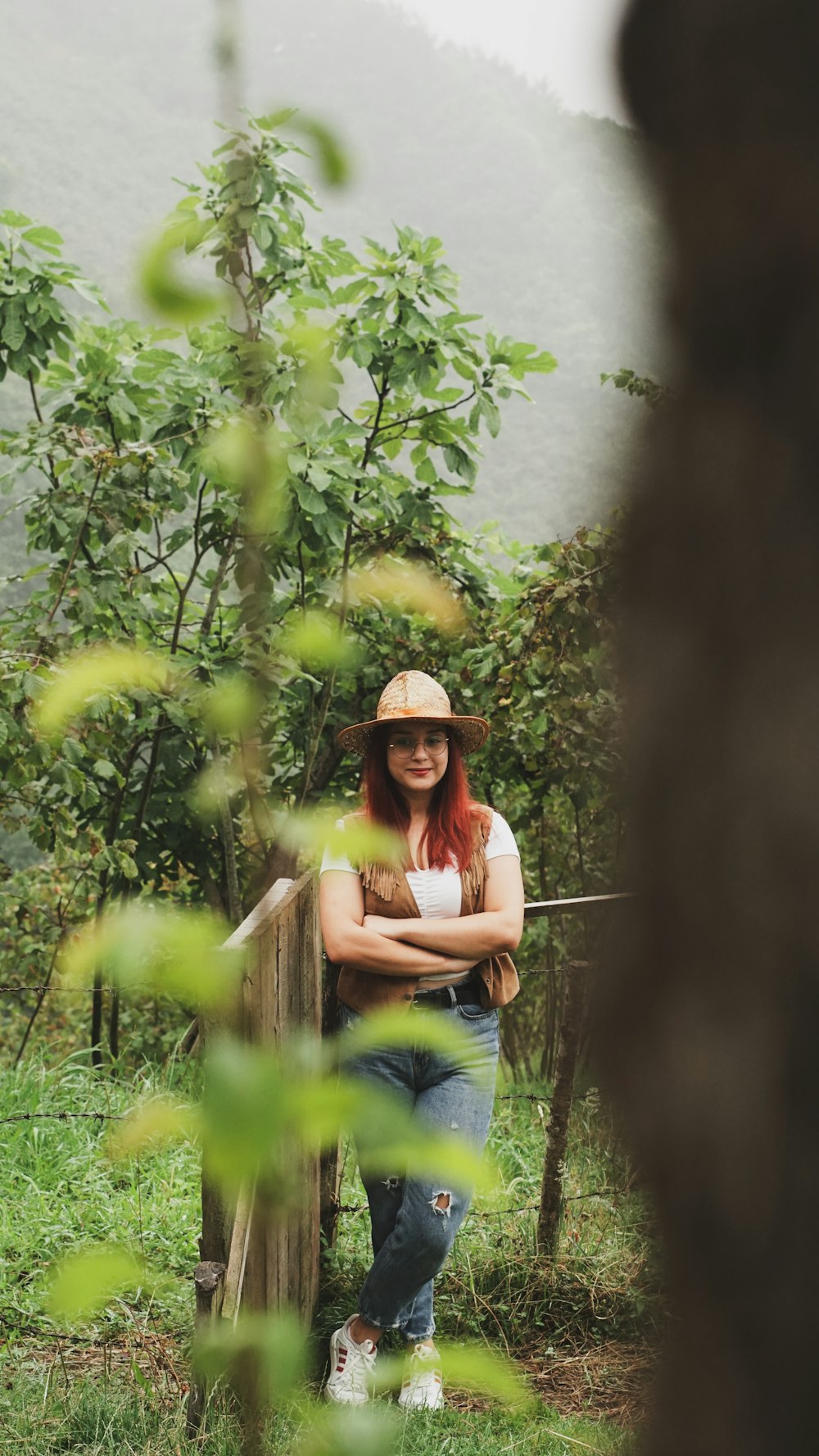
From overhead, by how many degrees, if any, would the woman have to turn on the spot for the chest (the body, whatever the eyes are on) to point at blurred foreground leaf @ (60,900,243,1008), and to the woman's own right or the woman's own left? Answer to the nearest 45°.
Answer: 0° — they already face it

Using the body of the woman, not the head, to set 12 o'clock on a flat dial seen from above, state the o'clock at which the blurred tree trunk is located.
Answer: The blurred tree trunk is roughly at 12 o'clock from the woman.

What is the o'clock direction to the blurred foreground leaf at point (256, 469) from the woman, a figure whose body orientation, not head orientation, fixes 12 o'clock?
The blurred foreground leaf is roughly at 12 o'clock from the woman.

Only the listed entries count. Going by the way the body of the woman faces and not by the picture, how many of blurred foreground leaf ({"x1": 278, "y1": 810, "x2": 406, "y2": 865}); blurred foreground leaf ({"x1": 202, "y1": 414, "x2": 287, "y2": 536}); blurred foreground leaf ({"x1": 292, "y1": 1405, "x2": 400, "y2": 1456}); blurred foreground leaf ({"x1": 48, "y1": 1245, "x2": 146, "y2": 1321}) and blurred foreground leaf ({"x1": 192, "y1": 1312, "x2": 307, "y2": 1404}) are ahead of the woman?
5

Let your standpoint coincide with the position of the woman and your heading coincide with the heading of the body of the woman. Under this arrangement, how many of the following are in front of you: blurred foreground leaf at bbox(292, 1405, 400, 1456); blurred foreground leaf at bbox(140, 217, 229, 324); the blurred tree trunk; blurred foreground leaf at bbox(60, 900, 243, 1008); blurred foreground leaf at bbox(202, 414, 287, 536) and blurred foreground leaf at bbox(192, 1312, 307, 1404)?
6

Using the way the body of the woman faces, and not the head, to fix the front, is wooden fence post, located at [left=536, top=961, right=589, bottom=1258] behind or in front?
behind

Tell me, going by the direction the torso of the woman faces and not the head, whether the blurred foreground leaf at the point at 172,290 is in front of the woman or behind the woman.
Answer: in front

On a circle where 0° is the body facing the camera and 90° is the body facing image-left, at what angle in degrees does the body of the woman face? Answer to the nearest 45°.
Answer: approximately 0°

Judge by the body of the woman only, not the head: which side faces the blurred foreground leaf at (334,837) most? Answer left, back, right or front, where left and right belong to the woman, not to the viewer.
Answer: front

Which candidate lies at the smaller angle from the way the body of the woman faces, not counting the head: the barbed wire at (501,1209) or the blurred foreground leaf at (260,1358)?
the blurred foreground leaf

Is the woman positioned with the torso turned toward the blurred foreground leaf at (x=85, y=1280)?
yes

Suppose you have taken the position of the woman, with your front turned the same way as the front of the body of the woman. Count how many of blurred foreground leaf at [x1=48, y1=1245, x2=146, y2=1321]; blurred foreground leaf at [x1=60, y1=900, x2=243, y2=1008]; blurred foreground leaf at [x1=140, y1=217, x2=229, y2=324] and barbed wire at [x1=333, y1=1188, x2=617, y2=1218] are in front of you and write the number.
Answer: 3

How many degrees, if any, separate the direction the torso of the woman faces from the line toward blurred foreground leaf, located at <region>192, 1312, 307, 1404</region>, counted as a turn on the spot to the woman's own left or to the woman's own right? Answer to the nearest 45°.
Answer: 0° — they already face it

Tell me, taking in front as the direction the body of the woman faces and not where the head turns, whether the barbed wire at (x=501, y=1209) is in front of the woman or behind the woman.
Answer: behind
